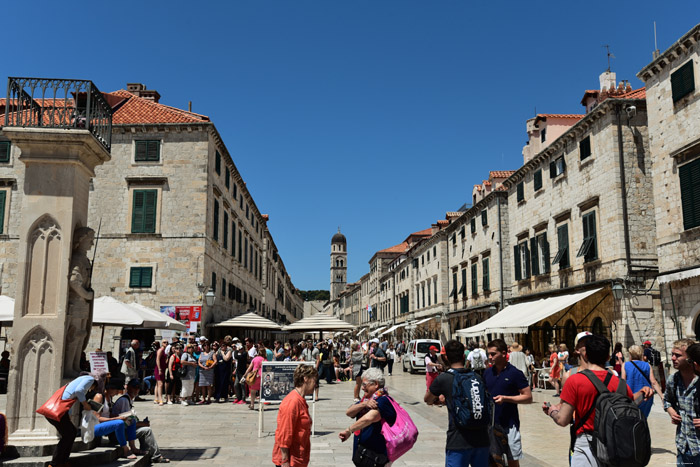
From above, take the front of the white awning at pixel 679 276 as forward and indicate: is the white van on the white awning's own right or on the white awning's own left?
on the white awning's own right

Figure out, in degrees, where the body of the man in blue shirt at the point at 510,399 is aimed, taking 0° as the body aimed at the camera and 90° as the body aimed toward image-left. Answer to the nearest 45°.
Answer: approximately 45°

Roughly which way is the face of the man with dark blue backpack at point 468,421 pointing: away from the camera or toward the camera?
away from the camera

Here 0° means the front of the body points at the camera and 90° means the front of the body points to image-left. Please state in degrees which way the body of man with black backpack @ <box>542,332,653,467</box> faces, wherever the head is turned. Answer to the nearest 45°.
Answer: approximately 135°

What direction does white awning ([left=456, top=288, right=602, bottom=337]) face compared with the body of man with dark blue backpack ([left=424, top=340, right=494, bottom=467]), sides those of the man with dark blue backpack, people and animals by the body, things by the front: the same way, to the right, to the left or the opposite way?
to the left

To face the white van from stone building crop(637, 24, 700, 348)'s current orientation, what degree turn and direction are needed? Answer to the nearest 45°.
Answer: approximately 90° to its right

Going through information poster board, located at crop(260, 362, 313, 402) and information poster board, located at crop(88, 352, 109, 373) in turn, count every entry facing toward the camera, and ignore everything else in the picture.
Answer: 2

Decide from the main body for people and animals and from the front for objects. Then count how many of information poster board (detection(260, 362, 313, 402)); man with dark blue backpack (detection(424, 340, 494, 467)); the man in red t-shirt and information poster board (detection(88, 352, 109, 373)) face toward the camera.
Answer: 2

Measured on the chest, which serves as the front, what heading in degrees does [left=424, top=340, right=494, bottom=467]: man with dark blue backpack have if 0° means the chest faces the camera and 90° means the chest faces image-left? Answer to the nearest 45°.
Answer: approximately 135°

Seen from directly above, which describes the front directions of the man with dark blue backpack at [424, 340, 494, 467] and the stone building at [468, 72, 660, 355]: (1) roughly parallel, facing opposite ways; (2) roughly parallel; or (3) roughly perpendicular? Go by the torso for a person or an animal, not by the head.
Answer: roughly perpendicular
